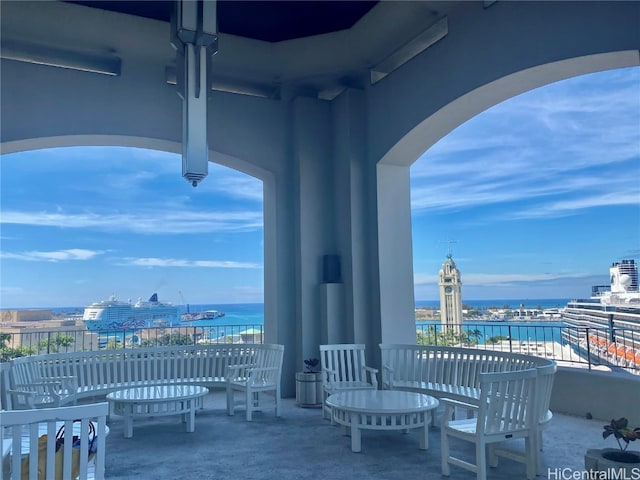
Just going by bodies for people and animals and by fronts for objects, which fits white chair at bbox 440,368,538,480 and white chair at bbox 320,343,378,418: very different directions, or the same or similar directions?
very different directions

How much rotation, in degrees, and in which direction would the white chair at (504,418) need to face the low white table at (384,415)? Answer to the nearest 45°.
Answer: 0° — it already faces it

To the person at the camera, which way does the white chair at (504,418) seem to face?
facing away from the viewer and to the left of the viewer

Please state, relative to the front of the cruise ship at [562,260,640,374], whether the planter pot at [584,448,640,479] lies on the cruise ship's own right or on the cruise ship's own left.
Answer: on the cruise ship's own right

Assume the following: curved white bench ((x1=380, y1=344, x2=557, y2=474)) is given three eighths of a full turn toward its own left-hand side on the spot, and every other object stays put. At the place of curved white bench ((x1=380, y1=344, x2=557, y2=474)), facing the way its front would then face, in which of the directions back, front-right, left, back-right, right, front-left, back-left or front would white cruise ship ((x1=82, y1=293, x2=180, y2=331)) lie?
back-left

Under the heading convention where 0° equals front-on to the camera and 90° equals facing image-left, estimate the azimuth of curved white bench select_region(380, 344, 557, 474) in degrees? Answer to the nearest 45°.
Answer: approximately 45°

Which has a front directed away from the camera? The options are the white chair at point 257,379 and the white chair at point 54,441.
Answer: the white chair at point 54,441

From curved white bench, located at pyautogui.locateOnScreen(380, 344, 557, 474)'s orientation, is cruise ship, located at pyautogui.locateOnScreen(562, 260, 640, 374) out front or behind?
behind

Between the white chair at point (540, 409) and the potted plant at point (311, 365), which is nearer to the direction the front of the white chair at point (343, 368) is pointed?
the white chair

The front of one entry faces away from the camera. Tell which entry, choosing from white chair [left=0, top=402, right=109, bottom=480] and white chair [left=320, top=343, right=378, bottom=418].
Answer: white chair [left=0, top=402, right=109, bottom=480]

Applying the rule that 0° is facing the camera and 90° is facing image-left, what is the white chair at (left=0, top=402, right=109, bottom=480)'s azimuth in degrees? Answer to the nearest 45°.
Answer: approximately 180°

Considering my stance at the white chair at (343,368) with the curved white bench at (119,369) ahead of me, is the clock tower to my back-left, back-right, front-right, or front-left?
back-right

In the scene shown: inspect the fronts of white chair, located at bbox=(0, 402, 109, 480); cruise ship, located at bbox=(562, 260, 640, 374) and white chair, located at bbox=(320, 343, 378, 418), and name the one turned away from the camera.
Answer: white chair, located at bbox=(0, 402, 109, 480)
